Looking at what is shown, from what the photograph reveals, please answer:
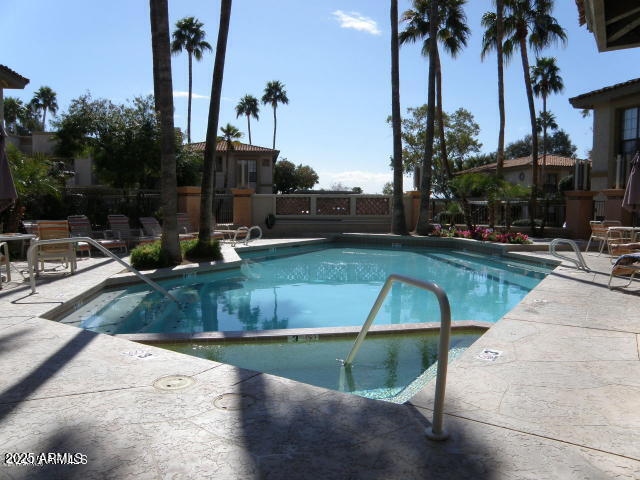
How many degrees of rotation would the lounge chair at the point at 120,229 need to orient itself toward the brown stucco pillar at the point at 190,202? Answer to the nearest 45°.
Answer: approximately 90° to its left

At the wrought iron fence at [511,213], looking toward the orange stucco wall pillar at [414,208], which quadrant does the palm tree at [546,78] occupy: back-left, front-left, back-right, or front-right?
back-right

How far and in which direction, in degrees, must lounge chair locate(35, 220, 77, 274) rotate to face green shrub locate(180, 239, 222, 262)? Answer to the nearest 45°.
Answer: approximately 135° to its left

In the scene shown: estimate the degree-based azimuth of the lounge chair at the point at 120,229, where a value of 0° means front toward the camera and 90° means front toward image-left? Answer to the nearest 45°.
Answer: approximately 315°

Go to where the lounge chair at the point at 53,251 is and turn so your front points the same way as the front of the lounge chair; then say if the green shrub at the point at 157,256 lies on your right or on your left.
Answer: on your left
